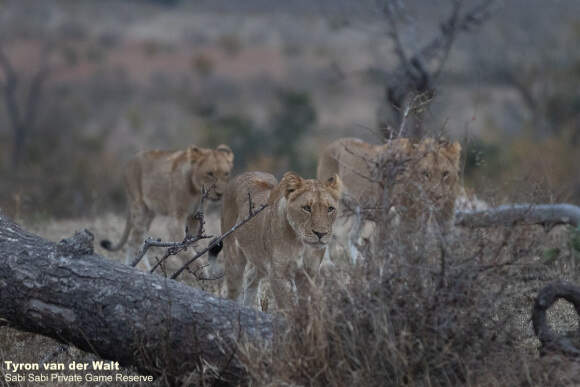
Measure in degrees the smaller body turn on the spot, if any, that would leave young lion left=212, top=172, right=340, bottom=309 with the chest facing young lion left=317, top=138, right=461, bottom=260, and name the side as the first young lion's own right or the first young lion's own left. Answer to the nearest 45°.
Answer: approximately 90° to the first young lion's own left

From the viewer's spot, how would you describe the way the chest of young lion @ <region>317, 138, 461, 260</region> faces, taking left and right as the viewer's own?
facing the viewer and to the right of the viewer

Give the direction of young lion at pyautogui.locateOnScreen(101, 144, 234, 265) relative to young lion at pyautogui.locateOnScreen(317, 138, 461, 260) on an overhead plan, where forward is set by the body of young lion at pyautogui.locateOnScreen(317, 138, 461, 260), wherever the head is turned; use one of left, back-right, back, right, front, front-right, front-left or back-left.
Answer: back

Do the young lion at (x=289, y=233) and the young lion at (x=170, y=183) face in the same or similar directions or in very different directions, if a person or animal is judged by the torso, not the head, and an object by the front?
same or similar directions

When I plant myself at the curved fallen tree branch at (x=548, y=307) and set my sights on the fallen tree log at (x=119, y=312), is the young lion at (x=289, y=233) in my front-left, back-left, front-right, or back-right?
front-right

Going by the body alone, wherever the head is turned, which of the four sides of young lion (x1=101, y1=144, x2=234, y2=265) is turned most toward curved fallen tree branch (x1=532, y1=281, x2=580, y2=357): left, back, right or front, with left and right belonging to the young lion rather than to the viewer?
front

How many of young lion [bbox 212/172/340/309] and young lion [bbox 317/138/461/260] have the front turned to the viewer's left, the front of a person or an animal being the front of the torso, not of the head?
0

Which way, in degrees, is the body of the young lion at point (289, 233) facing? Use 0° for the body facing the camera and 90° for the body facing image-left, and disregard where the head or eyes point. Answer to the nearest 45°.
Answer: approximately 315°

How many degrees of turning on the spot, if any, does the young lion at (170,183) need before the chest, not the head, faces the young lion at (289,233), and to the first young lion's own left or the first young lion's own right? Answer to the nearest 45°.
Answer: approximately 45° to the first young lion's own right

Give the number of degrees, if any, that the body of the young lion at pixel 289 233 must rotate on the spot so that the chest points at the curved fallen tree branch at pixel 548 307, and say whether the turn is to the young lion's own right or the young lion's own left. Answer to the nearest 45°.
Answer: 0° — it already faces it

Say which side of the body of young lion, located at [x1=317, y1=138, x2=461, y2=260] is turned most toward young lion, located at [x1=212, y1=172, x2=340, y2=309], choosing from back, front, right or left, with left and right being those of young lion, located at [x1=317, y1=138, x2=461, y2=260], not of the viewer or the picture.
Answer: right

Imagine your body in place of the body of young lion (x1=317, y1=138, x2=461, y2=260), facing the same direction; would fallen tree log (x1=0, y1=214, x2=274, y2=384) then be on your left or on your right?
on your right

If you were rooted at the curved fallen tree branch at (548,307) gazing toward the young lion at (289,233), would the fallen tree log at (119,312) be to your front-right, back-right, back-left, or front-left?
front-left

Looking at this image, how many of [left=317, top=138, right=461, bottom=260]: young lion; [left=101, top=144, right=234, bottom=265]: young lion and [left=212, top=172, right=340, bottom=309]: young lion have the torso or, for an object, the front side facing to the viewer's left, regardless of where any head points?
0
